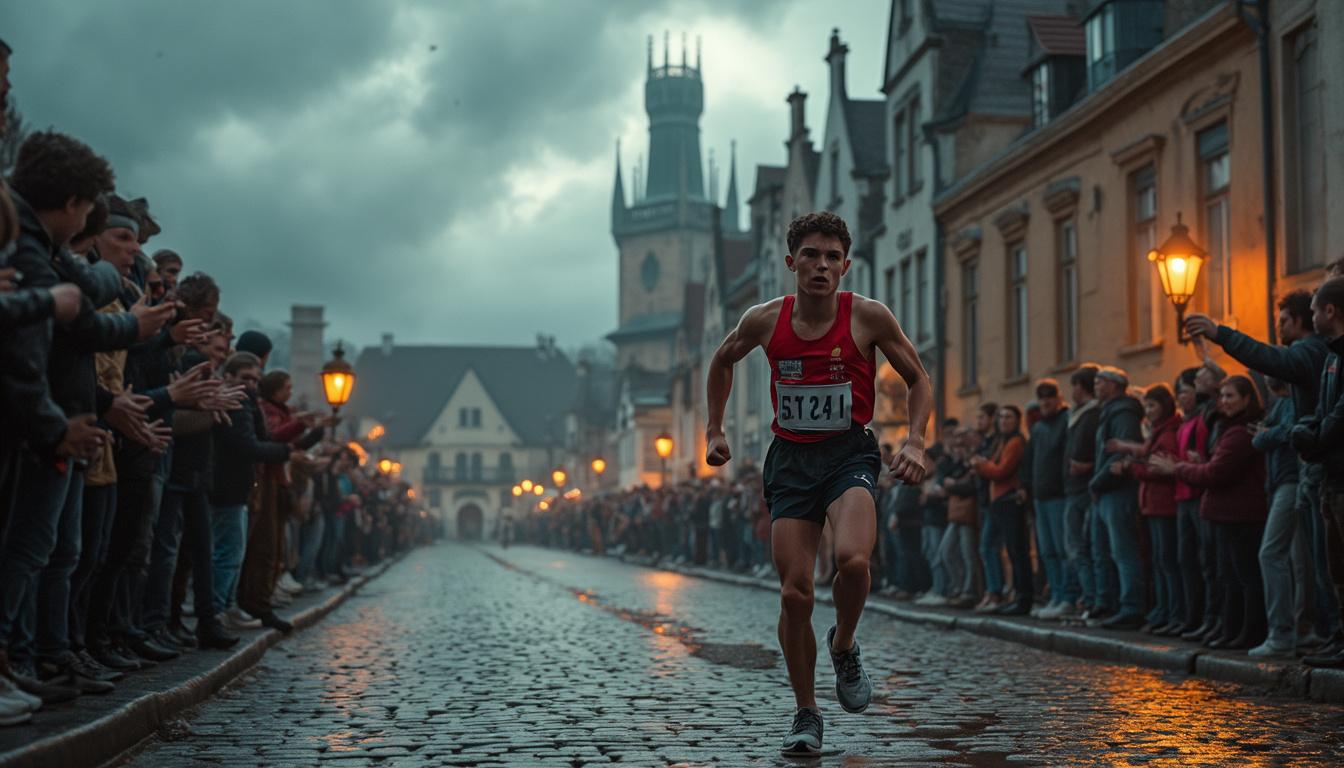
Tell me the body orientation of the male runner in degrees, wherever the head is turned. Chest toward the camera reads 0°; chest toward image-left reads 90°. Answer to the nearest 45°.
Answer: approximately 0°

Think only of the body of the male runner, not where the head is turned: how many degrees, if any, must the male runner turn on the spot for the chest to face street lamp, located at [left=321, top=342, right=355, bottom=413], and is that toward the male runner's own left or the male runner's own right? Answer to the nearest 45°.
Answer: approximately 135° to the male runner's own right

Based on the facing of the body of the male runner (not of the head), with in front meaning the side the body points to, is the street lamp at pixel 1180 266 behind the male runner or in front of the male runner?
behind
